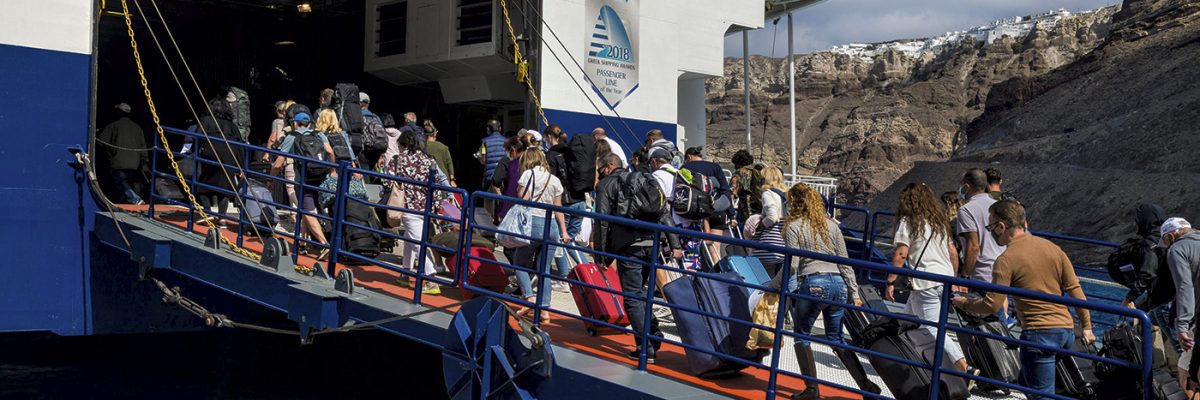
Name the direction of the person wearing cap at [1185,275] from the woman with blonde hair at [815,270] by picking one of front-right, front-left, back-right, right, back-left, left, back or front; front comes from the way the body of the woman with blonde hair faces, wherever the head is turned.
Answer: back-right

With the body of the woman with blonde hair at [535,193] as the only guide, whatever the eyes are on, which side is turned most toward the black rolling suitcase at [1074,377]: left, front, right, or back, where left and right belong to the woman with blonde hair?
back

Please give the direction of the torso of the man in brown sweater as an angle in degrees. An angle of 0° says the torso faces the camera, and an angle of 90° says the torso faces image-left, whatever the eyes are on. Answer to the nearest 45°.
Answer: approximately 135°

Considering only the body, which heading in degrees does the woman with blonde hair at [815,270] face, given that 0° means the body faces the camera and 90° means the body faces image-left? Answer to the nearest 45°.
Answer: approximately 135°

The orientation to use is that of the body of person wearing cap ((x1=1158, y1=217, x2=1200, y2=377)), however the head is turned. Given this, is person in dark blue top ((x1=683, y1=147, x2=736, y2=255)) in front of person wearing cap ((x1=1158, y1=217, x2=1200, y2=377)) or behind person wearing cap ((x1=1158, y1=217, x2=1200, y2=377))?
in front

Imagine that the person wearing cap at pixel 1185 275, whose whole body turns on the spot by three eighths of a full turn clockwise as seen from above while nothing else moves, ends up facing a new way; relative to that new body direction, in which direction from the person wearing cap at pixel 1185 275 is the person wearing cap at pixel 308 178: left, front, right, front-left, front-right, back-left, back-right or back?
back-left

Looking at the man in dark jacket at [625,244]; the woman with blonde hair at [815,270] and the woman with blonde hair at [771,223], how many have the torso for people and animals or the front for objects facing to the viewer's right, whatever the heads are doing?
0

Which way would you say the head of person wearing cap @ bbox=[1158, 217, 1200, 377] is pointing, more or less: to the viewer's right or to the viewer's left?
to the viewer's left

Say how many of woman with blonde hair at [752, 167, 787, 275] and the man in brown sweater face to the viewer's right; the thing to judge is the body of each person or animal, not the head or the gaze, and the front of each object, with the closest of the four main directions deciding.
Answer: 0

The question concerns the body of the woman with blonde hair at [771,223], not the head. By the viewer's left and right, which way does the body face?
facing away from the viewer and to the left of the viewer

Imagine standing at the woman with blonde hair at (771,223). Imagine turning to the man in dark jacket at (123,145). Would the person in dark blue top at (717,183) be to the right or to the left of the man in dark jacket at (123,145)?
right

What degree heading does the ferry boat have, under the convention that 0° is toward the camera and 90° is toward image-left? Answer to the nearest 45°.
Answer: approximately 135°
